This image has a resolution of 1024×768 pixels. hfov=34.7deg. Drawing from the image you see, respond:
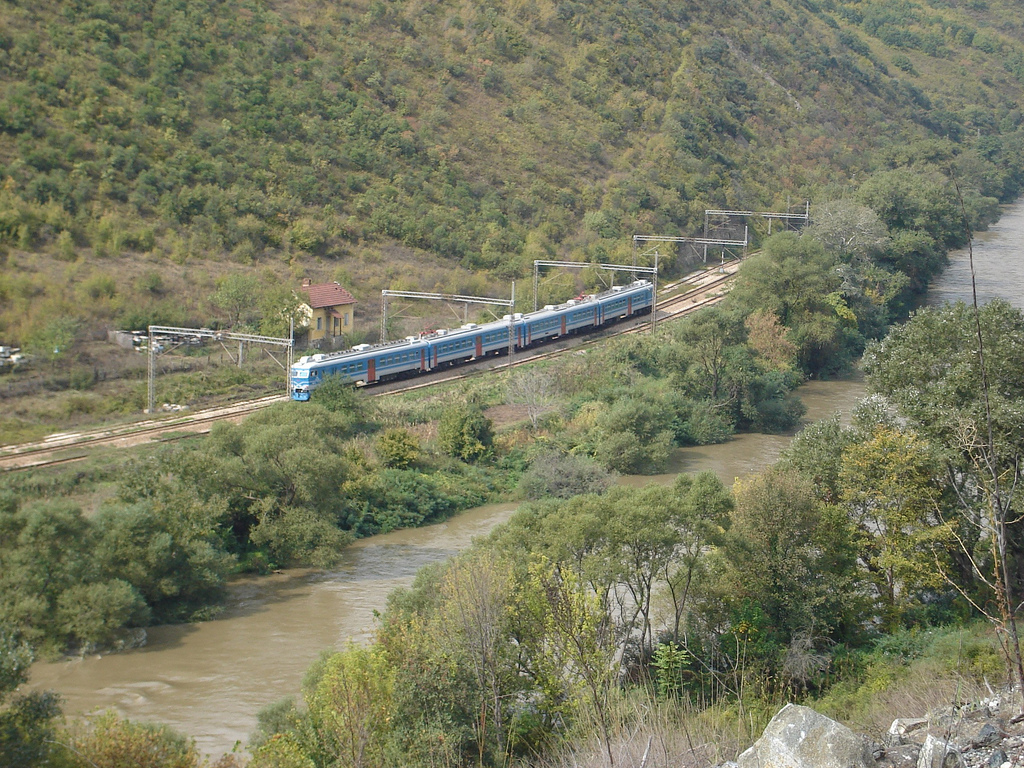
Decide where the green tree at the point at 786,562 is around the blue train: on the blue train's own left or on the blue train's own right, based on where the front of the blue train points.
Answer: on the blue train's own left

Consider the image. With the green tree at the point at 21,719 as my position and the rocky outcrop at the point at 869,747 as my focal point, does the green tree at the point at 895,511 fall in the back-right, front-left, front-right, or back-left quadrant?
front-left

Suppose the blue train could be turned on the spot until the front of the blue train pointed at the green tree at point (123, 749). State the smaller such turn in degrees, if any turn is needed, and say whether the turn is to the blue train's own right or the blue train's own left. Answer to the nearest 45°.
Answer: approximately 45° to the blue train's own left

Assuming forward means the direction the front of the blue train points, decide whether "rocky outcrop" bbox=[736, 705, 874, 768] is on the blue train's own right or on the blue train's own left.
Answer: on the blue train's own left

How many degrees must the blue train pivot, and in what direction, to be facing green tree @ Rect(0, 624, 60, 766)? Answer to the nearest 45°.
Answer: approximately 45° to its left

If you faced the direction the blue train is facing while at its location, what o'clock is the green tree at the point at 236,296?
The green tree is roughly at 2 o'clock from the blue train.

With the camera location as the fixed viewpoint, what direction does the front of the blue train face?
facing the viewer and to the left of the viewer

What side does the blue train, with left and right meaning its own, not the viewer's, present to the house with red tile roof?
right
